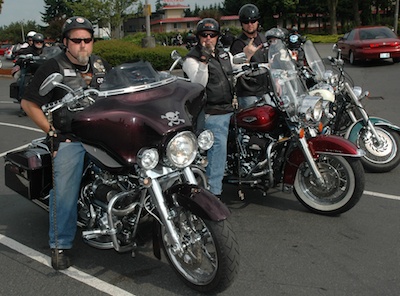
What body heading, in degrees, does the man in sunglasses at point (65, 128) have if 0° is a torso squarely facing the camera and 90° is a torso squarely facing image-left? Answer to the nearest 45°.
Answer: approximately 315°

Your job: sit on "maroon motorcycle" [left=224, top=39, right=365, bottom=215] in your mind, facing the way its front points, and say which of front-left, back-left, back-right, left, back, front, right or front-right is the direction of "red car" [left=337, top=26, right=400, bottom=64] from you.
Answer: back-left

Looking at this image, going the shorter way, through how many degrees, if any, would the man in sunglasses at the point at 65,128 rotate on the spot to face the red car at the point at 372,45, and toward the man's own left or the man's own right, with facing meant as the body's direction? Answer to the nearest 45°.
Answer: approximately 90° to the man's own left

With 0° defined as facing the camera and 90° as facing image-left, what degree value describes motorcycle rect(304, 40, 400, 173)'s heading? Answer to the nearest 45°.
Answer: approximately 315°

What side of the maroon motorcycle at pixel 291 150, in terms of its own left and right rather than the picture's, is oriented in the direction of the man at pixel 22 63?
back

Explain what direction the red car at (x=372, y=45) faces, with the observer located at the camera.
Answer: facing away from the viewer and to the left of the viewer

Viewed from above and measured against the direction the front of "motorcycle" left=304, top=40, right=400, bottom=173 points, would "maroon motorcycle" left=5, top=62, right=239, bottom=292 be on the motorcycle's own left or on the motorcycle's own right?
on the motorcycle's own right
